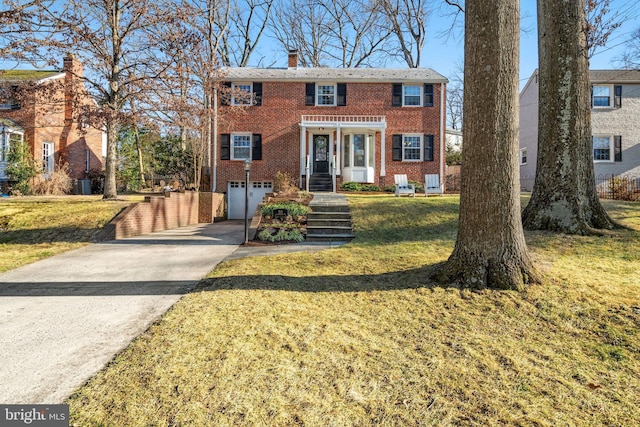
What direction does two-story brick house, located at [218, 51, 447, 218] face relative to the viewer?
toward the camera

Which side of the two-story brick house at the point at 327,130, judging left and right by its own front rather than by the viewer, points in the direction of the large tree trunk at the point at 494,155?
front

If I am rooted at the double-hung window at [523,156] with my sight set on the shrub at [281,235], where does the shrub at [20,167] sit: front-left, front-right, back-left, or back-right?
front-right

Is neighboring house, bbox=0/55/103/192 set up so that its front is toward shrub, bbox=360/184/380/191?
no

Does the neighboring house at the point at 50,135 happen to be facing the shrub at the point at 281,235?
no

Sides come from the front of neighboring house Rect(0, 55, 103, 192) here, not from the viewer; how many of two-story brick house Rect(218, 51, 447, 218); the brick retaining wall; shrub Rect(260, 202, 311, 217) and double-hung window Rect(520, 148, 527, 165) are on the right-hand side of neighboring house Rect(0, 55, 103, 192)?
0

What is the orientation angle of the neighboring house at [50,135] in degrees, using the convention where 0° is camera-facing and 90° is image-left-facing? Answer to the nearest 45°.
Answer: approximately 45°

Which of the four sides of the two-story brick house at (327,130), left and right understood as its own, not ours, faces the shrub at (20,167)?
right

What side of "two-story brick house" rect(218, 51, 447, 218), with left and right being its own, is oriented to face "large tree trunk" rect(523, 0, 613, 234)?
front

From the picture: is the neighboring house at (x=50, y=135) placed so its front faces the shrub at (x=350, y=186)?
no

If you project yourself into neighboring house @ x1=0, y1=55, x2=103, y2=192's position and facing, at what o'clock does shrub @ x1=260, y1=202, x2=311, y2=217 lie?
The shrub is roughly at 10 o'clock from the neighboring house.

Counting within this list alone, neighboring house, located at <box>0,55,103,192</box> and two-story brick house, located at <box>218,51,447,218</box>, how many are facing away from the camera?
0

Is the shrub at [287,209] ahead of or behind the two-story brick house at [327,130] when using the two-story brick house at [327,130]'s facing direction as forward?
ahead

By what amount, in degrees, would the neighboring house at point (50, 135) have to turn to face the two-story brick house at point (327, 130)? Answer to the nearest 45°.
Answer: approximately 90° to its left

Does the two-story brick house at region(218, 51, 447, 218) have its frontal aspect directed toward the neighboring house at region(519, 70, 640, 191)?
no

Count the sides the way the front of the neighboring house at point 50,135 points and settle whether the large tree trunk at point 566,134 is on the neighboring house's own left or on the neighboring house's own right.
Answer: on the neighboring house's own left
